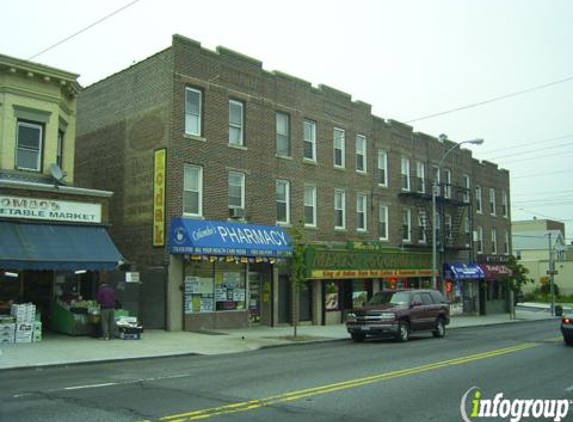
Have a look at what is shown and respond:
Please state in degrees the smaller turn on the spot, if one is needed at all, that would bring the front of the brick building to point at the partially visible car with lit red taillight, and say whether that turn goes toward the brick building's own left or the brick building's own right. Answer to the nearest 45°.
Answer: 0° — it already faces it

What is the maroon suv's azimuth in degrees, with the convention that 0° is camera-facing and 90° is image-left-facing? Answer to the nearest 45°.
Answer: approximately 45°

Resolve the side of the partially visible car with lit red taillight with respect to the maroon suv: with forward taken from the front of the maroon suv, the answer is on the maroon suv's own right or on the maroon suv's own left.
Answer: on the maroon suv's own left

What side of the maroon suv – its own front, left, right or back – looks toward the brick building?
right

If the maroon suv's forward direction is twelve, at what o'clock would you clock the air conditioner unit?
The air conditioner unit is roughly at 2 o'clock from the maroon suv.

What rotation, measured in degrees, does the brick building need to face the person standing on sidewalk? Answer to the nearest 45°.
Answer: approximately 90° to its right

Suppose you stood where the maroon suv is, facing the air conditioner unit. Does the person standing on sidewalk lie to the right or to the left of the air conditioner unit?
left

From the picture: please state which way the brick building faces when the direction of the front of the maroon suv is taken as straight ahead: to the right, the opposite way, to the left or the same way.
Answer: to the left

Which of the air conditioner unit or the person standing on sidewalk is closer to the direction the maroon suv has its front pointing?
the person standing on sidewalk

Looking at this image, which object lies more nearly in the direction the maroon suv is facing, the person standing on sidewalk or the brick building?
the person standing on sidewalk

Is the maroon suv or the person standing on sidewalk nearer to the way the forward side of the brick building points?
the maroon suv

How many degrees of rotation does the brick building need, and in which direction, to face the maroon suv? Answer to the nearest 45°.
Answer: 0° — it already faces it
